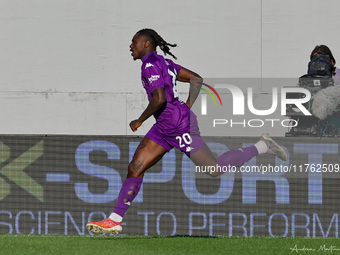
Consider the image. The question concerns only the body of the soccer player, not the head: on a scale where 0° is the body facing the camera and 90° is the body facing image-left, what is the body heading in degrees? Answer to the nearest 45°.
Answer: approximately 90°

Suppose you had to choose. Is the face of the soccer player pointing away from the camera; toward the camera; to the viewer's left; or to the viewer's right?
to the viewer's left
